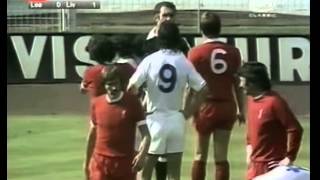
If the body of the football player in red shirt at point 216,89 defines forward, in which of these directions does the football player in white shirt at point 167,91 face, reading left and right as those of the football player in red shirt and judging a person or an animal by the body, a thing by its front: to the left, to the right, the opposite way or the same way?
the same way

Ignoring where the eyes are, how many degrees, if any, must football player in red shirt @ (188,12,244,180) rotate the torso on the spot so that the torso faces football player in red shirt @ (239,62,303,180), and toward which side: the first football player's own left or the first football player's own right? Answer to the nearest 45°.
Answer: approximately 180°

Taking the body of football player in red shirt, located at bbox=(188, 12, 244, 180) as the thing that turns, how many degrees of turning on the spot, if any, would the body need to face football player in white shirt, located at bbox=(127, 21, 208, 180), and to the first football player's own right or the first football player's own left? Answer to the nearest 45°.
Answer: approximately 135° to the first football player's own left

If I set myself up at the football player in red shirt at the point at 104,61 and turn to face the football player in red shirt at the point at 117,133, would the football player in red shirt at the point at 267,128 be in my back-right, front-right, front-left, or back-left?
front-left

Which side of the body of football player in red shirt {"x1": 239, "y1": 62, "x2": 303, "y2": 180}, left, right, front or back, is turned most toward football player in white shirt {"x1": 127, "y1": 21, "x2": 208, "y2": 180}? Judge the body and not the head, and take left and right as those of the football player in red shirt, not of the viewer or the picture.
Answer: right

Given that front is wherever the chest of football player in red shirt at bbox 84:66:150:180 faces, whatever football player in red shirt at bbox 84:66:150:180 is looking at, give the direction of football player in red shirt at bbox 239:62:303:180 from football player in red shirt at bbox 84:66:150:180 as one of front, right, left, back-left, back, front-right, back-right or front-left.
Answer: left

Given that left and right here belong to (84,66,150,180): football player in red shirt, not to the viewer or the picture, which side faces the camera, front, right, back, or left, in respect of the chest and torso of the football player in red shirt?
front

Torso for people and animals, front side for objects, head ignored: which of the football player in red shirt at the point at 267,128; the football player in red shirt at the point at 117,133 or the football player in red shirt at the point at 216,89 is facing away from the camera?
the football player in red shirt at the point at 216,89

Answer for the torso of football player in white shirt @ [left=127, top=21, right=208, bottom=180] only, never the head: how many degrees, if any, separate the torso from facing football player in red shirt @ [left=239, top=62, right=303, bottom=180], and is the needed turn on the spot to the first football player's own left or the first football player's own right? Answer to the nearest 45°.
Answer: approximately 135° to the first football player's own right

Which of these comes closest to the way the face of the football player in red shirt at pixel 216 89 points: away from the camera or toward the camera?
away from the camera

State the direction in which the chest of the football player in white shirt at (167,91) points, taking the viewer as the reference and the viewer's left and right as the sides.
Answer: facing away from the viewer

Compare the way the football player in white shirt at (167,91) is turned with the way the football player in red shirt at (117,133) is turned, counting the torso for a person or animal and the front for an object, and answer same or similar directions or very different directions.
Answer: very different directions

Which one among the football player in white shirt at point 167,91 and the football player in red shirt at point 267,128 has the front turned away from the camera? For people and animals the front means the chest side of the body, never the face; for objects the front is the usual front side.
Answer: the football player in white shirt

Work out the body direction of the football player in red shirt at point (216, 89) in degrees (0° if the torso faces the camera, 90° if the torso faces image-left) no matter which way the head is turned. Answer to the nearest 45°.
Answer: approximately 180°

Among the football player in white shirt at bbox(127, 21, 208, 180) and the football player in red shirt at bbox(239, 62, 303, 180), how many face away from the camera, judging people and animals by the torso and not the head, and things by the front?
1

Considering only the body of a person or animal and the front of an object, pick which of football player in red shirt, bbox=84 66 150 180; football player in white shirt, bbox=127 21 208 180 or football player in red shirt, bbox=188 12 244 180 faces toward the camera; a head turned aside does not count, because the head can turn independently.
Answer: football player in red shirt, bbox=84 66 150 180

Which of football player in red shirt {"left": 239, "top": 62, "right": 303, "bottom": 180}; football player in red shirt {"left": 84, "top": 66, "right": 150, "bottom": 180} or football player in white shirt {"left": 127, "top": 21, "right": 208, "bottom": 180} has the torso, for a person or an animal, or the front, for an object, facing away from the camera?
the football player in white shirt
